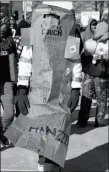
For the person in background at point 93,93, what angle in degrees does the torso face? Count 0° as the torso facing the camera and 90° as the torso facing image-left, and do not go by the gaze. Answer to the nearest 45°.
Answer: approximately 315°

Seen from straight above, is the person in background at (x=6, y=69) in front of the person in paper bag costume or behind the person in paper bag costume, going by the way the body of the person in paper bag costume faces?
behind

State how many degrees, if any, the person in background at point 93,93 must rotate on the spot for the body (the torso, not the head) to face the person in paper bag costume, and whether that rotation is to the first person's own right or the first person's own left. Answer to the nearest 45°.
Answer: approximately 45° to the first person's own right

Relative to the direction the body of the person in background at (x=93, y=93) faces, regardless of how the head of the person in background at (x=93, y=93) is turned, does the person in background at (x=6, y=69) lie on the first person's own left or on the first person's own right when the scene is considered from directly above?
on the first person's own right

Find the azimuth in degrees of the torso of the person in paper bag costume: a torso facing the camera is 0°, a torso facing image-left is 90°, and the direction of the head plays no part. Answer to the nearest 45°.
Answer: approximately 0°

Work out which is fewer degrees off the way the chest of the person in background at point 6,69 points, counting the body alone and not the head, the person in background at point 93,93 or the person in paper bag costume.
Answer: the person in paper bag costume

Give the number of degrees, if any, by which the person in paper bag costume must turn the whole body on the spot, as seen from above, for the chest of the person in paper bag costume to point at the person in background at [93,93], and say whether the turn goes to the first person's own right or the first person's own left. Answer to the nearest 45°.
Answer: approximately 180°

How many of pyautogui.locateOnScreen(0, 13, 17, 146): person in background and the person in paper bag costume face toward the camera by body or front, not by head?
2
